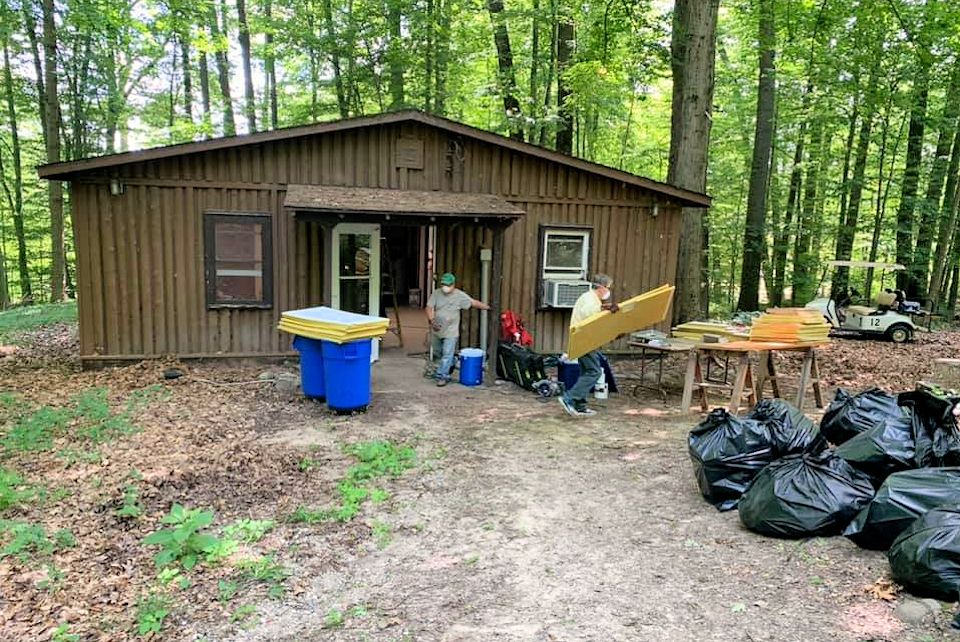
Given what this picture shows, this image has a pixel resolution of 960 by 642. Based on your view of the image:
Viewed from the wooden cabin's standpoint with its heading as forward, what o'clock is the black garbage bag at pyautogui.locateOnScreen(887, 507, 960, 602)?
The black garbage bag is roughly at 11 o'clock from the wooden cabin.

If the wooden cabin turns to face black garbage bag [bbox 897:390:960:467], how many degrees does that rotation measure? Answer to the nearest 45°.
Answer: approximately 45° to its left

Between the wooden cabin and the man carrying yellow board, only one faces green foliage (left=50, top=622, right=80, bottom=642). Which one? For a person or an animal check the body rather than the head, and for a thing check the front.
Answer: the wooden cabin

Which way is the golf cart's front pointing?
to the viewer's left

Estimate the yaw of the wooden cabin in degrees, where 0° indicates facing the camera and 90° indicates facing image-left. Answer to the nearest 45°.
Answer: approximately 0°

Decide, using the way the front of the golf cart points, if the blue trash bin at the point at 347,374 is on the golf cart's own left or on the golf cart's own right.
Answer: on the golf cart's own left
